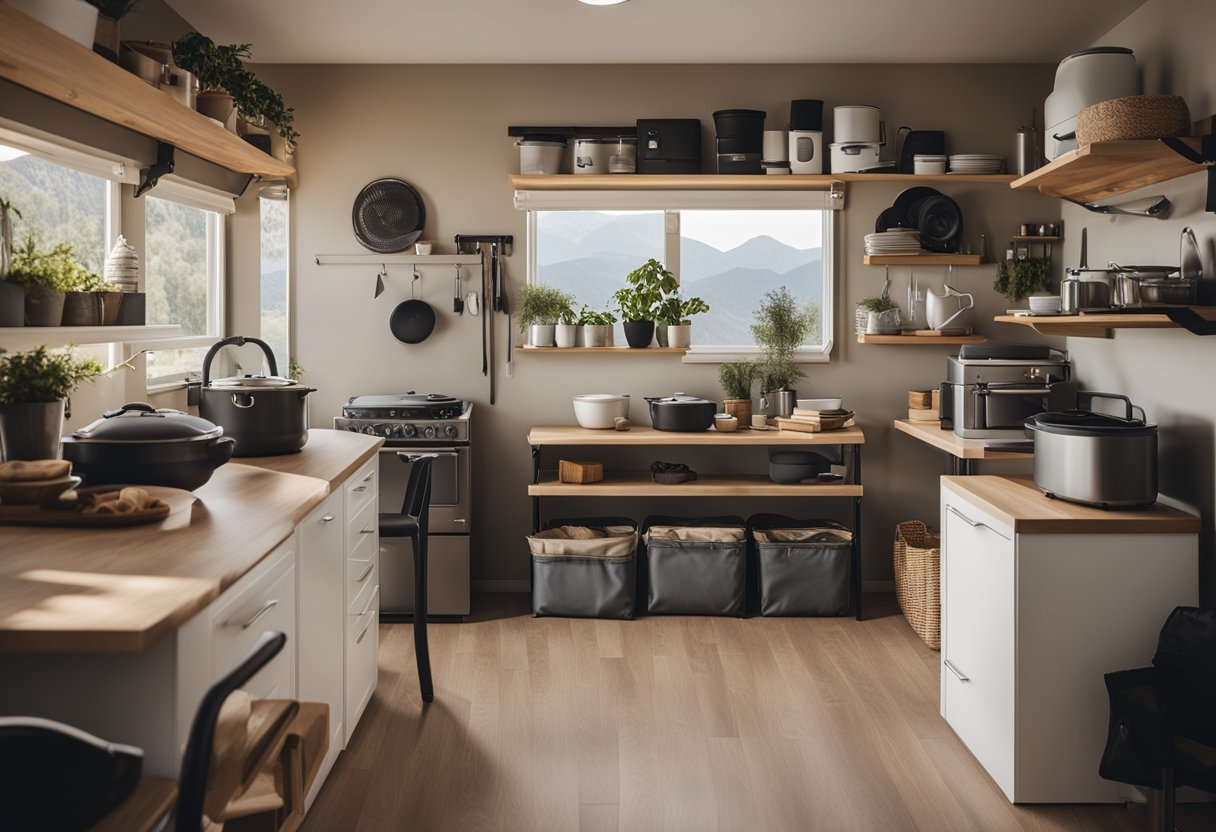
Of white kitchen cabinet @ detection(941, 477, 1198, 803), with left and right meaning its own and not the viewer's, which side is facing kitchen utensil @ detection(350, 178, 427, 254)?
front

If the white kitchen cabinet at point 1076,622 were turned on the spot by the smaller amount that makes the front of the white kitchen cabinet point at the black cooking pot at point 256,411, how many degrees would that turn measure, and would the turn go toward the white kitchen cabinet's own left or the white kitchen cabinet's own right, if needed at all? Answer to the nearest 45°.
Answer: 0° — it already faces it

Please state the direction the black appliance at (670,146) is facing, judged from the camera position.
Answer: facing the viewer

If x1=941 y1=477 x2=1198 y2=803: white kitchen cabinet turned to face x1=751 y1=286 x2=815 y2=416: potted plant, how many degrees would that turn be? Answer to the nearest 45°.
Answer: approximately 45° to its right

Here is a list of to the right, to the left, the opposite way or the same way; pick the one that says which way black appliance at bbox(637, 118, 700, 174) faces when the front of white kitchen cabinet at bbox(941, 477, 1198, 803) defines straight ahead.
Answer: to the left

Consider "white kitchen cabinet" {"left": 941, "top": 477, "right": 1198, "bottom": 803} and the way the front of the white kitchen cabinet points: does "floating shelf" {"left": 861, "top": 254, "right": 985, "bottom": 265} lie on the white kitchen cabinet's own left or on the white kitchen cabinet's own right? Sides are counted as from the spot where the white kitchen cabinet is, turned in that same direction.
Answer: on the white kitchen cabinet's own right

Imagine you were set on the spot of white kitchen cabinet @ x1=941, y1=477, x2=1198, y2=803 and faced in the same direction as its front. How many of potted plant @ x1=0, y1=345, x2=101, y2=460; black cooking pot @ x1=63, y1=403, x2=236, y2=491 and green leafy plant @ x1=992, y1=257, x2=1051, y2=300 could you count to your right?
1

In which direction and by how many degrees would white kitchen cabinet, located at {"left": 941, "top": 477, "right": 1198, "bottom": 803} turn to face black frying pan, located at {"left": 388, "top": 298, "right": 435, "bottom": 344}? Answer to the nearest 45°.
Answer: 0° — it already faces it

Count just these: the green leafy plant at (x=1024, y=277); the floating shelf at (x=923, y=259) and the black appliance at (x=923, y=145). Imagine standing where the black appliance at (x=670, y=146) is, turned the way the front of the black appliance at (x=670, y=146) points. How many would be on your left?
3

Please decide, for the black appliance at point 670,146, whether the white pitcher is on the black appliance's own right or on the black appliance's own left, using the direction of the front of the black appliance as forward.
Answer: on the black appliance's own left

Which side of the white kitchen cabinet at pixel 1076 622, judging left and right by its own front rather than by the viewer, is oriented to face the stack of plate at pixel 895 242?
right

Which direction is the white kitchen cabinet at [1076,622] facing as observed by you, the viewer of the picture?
facing to the left of the viewer

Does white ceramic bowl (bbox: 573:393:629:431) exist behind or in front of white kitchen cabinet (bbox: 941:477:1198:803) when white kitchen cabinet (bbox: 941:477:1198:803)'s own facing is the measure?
in front

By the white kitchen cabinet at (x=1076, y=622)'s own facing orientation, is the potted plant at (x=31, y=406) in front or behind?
in front

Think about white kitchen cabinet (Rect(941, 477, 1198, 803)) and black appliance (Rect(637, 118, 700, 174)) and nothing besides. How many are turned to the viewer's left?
1

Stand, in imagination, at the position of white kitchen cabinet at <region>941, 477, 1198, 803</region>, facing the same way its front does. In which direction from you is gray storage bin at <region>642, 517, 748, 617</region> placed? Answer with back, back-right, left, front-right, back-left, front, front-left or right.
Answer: front-right

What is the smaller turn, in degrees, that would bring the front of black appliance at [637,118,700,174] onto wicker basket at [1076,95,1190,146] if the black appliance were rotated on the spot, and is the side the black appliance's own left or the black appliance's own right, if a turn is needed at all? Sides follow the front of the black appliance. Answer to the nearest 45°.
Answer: approximately 45° to the black appliance's own left
